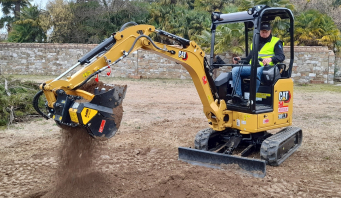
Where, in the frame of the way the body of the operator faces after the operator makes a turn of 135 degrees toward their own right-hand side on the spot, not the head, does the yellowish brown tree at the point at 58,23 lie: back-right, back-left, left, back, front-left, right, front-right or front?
front-left

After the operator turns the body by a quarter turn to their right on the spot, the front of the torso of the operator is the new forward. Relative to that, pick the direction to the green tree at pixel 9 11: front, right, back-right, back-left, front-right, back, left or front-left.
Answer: front

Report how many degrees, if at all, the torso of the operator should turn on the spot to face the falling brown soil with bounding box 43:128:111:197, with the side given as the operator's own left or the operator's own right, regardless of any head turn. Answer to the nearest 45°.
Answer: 0° — they already face it

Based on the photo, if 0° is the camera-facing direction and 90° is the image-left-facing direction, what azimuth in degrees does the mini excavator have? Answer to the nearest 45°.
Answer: approximately 45°

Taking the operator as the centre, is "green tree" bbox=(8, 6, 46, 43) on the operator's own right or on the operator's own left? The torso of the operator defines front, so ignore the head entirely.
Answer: on the operator's own right

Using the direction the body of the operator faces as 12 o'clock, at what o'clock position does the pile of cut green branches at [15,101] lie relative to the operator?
The pile of cut green branches is roughly at 2 o'clock from the operator.

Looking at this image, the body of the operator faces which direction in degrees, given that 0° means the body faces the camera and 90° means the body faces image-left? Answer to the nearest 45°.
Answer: approximately 45°

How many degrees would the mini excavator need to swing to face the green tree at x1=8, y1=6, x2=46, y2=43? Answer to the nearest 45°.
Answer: approximately 90° to its right
